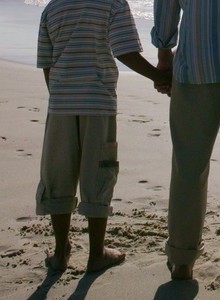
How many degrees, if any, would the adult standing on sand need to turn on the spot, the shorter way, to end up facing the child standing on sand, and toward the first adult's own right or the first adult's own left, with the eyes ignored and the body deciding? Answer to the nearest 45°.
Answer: approximately 90° to the first adult's own left

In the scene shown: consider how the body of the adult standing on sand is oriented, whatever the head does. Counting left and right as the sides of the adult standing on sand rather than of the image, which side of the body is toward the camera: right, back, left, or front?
back
